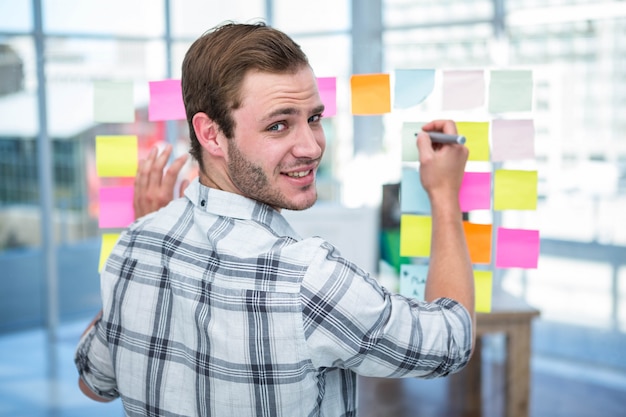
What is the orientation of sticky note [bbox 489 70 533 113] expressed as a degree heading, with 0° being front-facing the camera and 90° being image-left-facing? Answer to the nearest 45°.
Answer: approximately 0°
